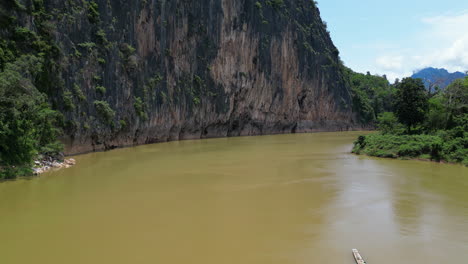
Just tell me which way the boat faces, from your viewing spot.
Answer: facing away from the viewer and to the left of the viewer
